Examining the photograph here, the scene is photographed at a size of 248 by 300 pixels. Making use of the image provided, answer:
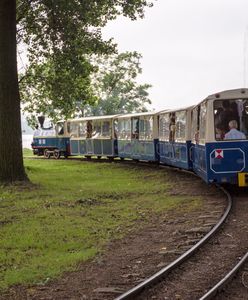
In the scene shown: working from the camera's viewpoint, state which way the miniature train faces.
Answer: facing away from the viewer and to the left of the viewer

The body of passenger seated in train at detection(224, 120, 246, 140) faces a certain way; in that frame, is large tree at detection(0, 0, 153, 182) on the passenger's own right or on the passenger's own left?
on the passenger's own left

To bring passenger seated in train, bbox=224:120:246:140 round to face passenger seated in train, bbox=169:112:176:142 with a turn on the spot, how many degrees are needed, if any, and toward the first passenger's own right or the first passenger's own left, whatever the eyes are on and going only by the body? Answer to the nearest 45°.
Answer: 0° — they already face them
